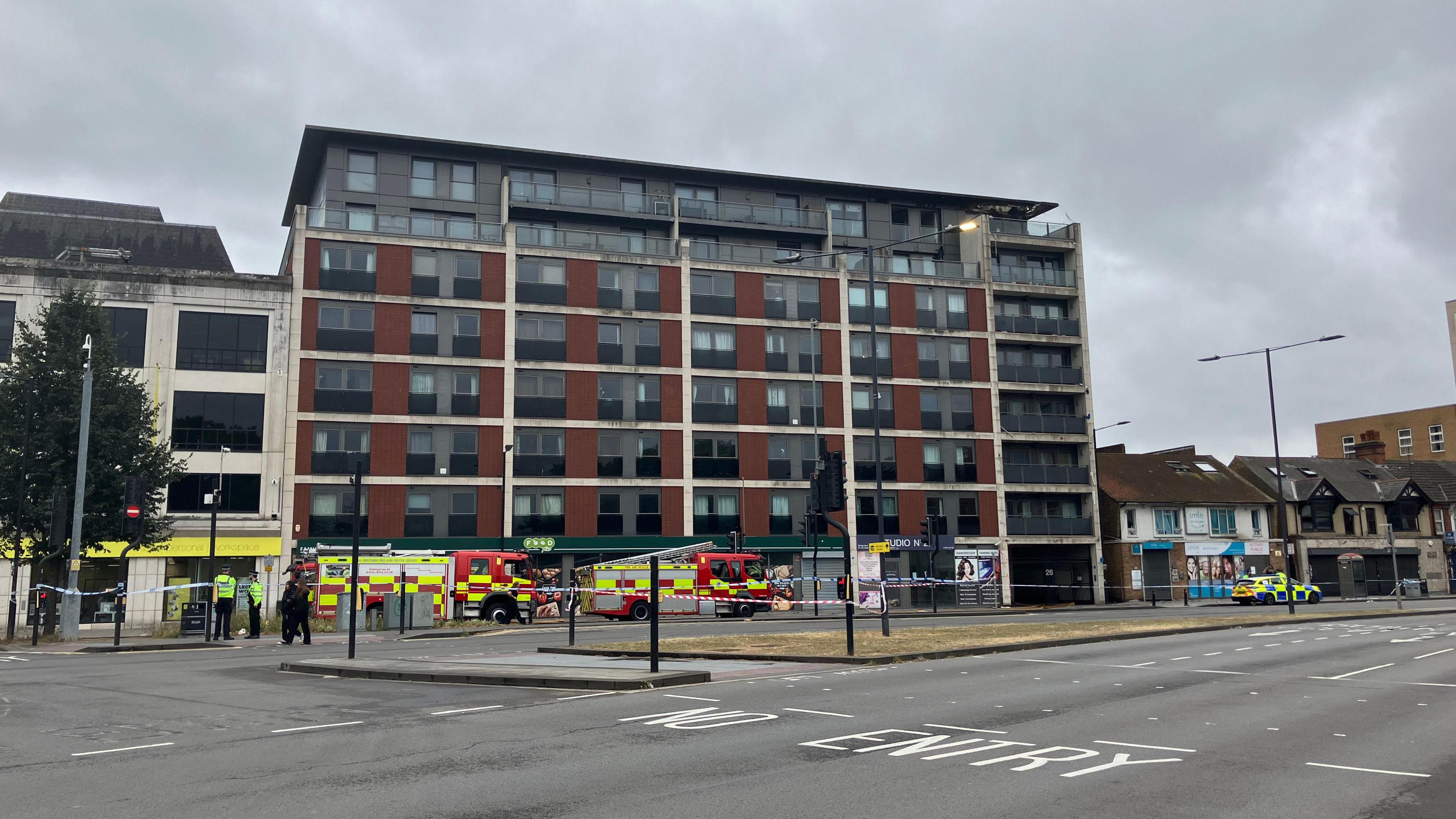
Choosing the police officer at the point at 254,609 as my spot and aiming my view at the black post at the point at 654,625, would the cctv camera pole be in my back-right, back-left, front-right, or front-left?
back-right

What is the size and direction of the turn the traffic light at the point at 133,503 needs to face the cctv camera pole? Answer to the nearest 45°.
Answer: approximately 45° to its right

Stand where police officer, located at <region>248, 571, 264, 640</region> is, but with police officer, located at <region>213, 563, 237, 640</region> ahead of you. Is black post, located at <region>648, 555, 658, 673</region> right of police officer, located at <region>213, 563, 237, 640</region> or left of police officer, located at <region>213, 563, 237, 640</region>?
left
